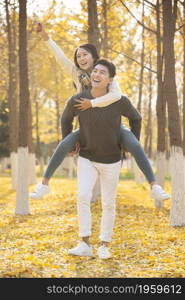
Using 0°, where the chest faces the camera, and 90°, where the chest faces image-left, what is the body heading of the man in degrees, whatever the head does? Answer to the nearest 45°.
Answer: approximately 0°

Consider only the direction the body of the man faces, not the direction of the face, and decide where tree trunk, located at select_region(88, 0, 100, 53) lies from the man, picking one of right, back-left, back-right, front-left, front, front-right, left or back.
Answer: back

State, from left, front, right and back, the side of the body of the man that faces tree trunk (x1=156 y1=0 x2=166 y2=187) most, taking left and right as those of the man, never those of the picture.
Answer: back

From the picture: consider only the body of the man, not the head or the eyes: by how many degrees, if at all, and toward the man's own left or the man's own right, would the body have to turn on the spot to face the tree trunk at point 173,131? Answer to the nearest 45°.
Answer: approximately 180°
